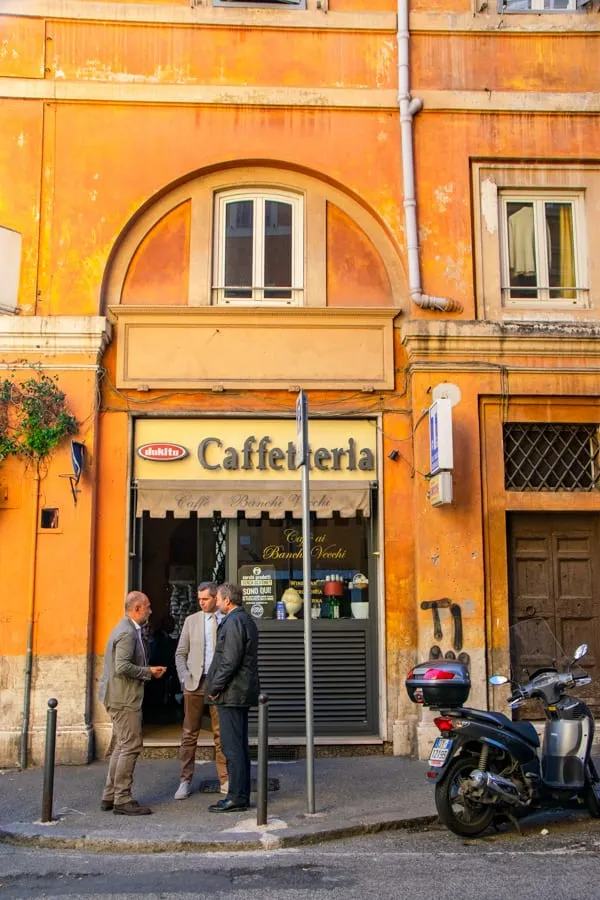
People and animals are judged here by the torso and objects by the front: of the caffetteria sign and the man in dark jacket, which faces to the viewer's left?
the man in dark jacket

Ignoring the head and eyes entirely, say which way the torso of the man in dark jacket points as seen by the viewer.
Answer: to the viewer's left

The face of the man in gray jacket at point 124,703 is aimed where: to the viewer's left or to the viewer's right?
to the viewer's right

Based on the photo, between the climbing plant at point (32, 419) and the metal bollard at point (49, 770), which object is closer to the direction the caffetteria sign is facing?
the metal bollard

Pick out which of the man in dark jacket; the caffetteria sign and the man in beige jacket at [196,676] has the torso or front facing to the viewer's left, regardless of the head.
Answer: the man in dark jacket

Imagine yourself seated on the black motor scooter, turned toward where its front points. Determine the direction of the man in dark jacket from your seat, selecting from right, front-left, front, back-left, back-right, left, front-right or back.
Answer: back-left

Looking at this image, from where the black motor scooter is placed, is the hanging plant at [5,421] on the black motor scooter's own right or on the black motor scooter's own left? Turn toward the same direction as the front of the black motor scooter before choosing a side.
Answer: on the black motor scooter's own left

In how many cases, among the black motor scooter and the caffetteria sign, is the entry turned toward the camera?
1

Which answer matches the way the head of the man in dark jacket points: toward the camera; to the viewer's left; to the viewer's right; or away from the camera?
to the viewer's left

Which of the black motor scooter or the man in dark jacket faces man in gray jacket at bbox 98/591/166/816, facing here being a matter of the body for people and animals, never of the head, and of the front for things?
the man in dark jacket

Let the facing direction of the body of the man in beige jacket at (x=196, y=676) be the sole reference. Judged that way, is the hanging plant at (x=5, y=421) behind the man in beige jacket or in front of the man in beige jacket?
behind
